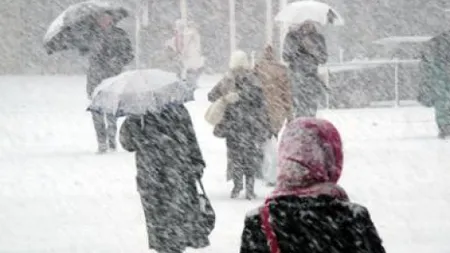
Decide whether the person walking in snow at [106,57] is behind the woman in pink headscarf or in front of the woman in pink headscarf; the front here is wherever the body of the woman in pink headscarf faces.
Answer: in front

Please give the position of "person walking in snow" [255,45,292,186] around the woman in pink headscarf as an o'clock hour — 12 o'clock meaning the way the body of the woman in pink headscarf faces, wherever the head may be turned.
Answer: The person walking in snow is roughly at 12 o'clock from the woman in pink headscarf.

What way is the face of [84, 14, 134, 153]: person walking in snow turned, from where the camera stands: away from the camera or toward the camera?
toward the camera

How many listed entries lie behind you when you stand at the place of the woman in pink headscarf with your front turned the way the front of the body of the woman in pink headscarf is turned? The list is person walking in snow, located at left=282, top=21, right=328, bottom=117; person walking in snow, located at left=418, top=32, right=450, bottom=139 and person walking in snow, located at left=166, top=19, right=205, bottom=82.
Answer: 0

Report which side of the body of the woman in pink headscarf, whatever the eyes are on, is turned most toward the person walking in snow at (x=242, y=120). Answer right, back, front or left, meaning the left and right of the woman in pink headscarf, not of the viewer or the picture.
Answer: front

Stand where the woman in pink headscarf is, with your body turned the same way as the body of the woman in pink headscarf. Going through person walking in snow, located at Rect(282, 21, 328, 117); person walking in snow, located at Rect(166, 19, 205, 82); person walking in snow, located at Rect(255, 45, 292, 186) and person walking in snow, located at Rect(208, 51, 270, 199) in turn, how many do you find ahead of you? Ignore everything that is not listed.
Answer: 4

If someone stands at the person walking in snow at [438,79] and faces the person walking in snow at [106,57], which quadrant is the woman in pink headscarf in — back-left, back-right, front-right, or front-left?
front-left

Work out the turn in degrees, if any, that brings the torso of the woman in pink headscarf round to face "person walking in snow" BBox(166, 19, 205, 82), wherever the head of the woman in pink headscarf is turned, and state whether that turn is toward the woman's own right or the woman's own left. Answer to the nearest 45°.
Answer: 0° — they already face them

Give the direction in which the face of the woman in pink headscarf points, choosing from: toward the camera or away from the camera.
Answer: away from the camera

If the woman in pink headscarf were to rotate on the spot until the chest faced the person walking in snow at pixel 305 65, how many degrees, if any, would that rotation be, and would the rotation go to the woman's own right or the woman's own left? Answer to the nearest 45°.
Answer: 0° — they already face them

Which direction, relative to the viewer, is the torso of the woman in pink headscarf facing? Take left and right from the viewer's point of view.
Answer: facing away from the viewer

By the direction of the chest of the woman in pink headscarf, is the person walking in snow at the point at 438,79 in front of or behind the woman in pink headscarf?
in front

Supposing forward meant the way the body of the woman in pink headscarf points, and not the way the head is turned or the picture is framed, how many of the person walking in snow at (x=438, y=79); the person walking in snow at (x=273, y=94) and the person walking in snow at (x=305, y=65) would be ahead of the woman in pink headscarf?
3
